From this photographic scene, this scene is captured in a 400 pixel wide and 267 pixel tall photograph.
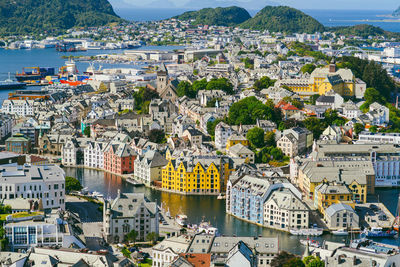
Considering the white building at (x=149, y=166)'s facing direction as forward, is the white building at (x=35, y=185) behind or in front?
in front

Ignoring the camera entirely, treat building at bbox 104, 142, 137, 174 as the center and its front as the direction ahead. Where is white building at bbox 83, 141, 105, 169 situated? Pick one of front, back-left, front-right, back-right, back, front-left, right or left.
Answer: right

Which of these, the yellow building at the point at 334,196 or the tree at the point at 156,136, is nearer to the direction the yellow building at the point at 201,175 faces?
the yellow building

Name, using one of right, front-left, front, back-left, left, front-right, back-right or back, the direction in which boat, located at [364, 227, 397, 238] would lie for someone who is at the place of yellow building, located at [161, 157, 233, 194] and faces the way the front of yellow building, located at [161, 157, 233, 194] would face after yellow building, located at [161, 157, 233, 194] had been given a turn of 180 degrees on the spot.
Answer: back-right

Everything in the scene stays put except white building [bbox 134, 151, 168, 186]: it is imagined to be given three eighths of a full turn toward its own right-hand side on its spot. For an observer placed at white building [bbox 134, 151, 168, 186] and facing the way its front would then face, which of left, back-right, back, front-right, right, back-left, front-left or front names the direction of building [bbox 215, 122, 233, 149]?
front-right

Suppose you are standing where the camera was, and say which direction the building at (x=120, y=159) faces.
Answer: facing the viewer and to the left of the viewer

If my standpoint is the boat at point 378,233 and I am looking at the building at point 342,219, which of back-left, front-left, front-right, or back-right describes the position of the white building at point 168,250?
front-left

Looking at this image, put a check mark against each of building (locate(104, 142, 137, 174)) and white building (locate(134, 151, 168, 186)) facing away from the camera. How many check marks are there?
0

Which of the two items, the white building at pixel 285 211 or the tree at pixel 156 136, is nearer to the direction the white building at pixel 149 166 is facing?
the white building

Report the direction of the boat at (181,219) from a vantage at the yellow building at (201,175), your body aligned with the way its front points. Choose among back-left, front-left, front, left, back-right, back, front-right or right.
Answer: front

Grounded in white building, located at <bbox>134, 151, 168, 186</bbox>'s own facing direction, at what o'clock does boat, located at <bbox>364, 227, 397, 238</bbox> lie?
The boat is roughly at 9 o'clock from the white building.

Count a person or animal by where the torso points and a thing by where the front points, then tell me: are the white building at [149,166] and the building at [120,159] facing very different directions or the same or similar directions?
same or similar directions

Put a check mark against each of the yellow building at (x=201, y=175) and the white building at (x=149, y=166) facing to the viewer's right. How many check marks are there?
0

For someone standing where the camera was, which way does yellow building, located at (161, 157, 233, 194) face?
facing the viewer

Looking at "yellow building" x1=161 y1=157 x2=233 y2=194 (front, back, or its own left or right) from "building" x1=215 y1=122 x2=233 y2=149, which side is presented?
back

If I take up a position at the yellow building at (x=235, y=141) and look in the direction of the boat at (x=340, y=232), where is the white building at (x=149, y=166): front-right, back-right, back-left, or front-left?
front-right

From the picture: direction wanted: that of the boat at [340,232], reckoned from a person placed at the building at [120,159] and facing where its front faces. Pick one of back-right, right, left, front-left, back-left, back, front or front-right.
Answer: left

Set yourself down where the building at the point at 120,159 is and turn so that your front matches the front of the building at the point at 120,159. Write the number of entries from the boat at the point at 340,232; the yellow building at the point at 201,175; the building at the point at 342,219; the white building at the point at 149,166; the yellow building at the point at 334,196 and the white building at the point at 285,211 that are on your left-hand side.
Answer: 6

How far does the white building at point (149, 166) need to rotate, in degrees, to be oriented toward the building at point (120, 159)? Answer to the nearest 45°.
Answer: approximately 90° to its right

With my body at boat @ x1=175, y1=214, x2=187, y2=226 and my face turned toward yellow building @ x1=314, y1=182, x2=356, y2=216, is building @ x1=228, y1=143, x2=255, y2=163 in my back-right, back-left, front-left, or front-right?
front-left
